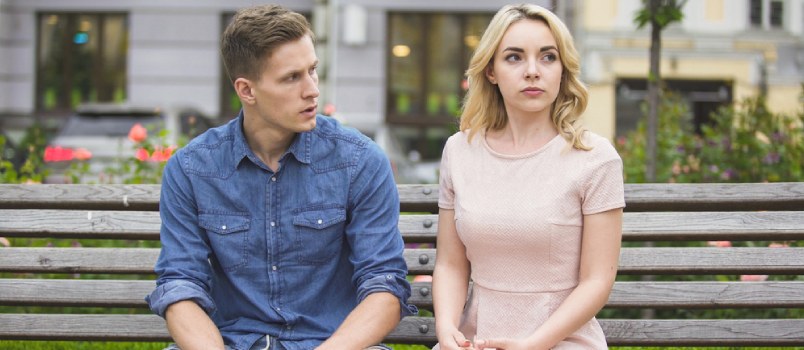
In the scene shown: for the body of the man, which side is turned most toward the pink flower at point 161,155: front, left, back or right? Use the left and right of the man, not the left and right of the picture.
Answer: back

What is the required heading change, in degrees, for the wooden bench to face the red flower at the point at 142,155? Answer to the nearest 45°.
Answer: approximately 135° to its right

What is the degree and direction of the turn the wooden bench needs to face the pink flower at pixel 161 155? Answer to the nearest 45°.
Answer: approximately 135° to its right

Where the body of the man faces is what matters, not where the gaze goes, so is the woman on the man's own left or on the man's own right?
on the man's own left

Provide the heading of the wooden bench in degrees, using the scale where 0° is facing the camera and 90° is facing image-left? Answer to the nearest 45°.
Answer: approximately 0°
